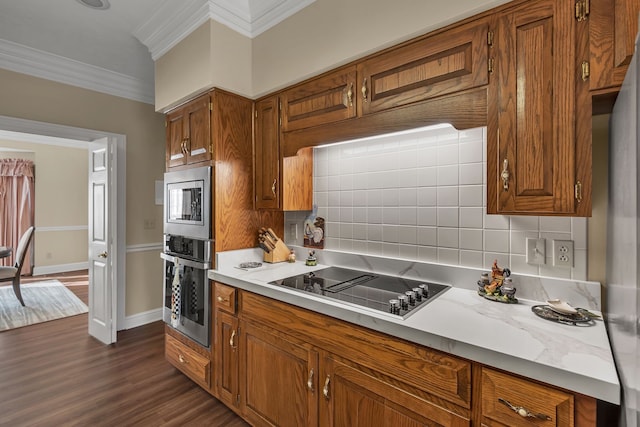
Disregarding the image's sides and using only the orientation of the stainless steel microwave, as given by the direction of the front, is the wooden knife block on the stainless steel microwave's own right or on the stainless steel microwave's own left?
on the stainless steel microwave's own left

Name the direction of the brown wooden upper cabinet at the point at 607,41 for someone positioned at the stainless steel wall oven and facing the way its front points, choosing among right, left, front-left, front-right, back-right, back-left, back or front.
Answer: left

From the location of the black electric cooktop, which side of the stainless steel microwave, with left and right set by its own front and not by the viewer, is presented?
left

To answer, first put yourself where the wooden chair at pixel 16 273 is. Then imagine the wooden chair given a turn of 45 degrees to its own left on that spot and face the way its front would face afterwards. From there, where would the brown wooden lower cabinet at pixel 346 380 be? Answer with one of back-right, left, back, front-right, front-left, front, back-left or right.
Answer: front-left

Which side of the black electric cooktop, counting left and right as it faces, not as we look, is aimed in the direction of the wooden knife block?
right

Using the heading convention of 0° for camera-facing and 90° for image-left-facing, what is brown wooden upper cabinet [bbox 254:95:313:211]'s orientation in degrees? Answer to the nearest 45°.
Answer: approximately 45°

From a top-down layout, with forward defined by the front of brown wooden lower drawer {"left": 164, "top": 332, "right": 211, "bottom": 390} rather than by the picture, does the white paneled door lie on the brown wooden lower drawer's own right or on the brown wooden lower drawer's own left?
on the brown wooden lower drawer's own right

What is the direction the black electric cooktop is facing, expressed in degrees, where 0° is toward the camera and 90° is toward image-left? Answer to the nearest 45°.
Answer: approximately 45°

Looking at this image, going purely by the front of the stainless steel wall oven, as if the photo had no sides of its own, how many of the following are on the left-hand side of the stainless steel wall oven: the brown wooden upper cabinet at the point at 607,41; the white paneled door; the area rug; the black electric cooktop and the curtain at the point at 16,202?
2

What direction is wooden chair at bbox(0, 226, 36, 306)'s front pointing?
to the viewer's left
